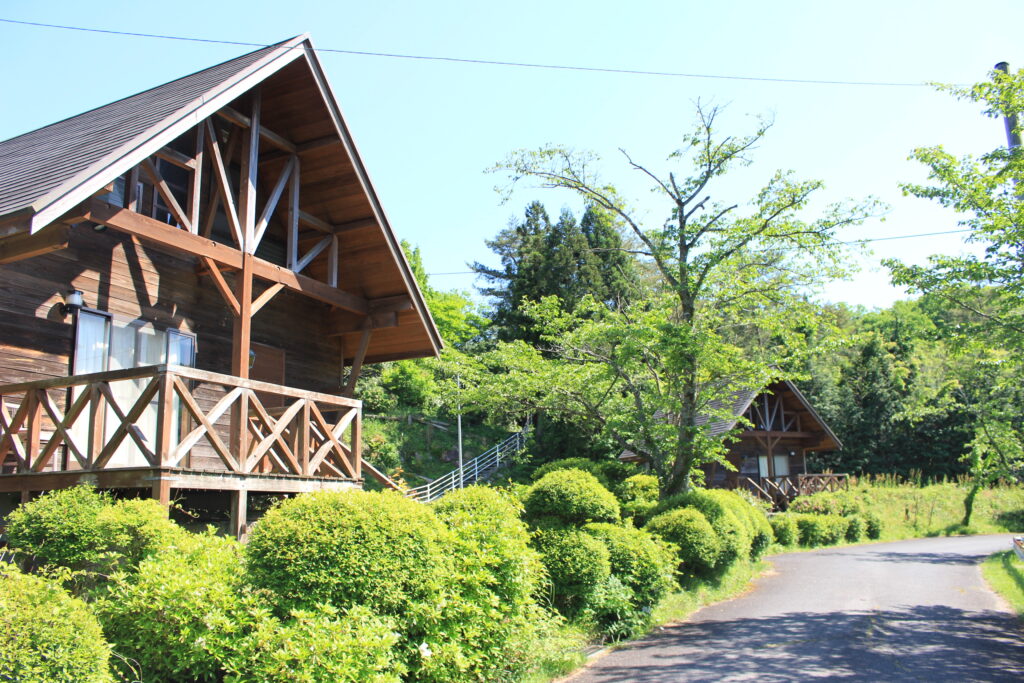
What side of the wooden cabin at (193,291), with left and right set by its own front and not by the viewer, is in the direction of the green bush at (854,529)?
left

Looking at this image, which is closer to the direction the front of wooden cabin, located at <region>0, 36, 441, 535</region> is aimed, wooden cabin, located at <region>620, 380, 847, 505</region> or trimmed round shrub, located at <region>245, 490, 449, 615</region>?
the trimmed round shrub

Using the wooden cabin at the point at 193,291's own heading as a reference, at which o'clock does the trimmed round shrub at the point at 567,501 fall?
The trimmed round shrub is roughly at 11 o'clock from the wooden cabin.

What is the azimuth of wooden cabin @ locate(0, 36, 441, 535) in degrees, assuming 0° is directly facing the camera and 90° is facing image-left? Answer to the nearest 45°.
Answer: approximately 315°

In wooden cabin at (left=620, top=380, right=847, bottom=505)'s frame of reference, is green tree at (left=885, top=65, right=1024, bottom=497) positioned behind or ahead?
ahead

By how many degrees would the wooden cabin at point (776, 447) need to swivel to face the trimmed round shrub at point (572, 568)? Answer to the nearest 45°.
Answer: approximately 45° to its right

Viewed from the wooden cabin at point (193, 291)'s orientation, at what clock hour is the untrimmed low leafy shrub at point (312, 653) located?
The untrimmed low leafy shrub is roughly at 1 o'clock from the wooden cabin.

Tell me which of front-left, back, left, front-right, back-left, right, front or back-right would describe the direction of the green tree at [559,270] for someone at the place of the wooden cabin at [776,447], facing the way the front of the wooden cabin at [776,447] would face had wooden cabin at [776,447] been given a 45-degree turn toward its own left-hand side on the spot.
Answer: back

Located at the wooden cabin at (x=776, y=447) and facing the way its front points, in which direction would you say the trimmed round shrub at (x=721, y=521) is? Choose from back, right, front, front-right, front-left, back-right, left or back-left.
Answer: front-right

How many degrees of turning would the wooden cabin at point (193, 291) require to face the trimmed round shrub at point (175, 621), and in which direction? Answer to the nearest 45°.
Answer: approximately 45° to its right

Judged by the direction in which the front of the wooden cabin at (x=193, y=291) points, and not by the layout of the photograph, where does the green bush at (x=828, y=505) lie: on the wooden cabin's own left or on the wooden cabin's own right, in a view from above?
on the wooden cabin's own left

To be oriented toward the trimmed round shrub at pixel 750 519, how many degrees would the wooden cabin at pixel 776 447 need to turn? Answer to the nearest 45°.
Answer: approximately 45° to its right

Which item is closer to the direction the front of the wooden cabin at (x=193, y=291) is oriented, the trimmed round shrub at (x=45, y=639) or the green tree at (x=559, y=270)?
the trimmed round shrub

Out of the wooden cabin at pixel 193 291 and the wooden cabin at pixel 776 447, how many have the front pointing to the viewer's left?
0

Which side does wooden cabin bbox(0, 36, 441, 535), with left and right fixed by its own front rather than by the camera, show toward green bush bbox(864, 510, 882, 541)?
left

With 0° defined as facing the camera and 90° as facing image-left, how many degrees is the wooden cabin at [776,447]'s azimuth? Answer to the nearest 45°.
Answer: approximately 315°
